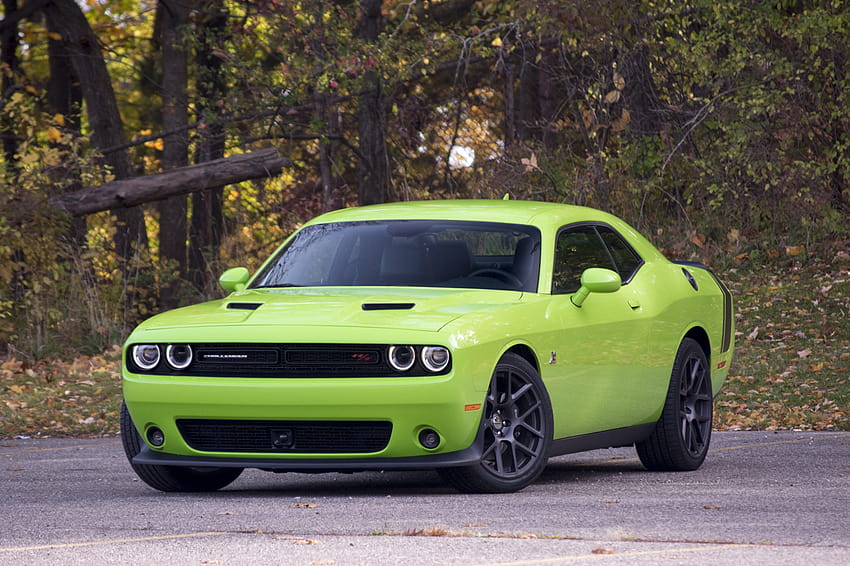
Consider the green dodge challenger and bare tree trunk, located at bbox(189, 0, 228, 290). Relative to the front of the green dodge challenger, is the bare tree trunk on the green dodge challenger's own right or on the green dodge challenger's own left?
on the green dodge challenger's own right

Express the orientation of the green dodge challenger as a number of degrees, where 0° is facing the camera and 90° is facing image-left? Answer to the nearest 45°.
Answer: approximately 45°

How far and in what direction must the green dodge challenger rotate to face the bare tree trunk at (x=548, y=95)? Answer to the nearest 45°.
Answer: approximately 135° to its right

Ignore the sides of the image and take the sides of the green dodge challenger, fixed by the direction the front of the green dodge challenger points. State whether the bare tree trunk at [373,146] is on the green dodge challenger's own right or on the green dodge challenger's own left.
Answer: on the green dodge challenger's own right

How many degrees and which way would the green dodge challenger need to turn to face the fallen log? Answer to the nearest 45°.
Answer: approximately 135° to its right

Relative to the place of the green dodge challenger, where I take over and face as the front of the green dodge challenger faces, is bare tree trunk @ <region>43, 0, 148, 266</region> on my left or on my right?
on my right
